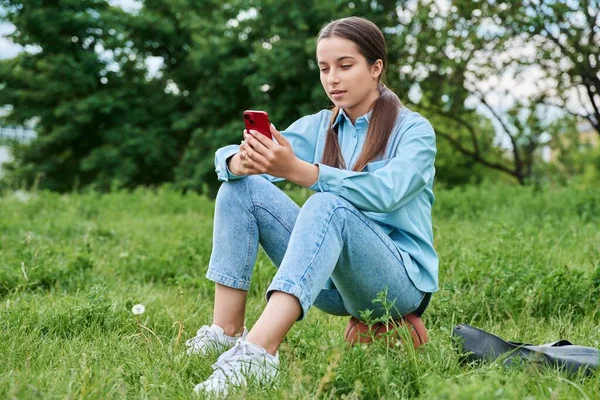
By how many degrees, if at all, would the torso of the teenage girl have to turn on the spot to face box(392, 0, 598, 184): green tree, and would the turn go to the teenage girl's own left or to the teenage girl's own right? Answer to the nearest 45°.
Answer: approximately 135° to the teenage girl's own right

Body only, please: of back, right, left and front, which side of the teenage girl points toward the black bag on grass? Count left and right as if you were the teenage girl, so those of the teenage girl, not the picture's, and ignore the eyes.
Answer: left

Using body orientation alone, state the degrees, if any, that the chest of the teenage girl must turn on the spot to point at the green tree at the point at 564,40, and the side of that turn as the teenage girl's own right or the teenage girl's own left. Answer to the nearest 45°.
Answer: approximately 180°

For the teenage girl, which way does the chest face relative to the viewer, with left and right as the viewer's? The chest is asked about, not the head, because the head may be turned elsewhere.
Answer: facing the viewer and to the left of the viewer

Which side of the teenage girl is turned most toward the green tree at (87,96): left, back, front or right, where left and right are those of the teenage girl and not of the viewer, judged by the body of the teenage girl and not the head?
right
